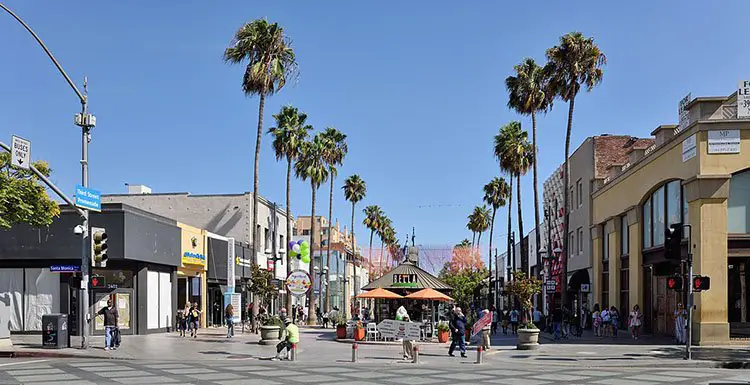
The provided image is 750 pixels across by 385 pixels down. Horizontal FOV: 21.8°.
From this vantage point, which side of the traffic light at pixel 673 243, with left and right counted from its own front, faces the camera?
left

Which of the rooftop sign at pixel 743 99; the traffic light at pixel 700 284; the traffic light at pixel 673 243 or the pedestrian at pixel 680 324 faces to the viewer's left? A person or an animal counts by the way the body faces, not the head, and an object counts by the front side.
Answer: the traffic light at pixel 673 243

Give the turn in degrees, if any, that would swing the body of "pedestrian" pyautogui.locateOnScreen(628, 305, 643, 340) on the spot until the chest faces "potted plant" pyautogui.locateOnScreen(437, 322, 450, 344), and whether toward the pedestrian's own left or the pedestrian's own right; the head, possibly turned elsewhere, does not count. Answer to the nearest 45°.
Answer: approximately 90° to the pedestrian's own right

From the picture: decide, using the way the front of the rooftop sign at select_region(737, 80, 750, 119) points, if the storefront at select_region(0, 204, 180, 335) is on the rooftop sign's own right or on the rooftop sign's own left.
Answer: on the rooftop sign's own right

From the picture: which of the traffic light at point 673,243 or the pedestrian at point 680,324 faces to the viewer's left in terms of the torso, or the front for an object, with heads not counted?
the traffic light

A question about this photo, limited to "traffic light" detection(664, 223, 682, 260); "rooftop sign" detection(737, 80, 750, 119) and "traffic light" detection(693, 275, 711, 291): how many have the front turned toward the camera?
2

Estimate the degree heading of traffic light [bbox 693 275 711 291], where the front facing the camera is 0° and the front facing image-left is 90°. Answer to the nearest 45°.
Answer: approximately 0°

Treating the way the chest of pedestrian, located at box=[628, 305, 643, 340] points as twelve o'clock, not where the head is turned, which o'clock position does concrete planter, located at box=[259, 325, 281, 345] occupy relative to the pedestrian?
The concrete planter is roughly at 2 o'clock from the pedestrian.
